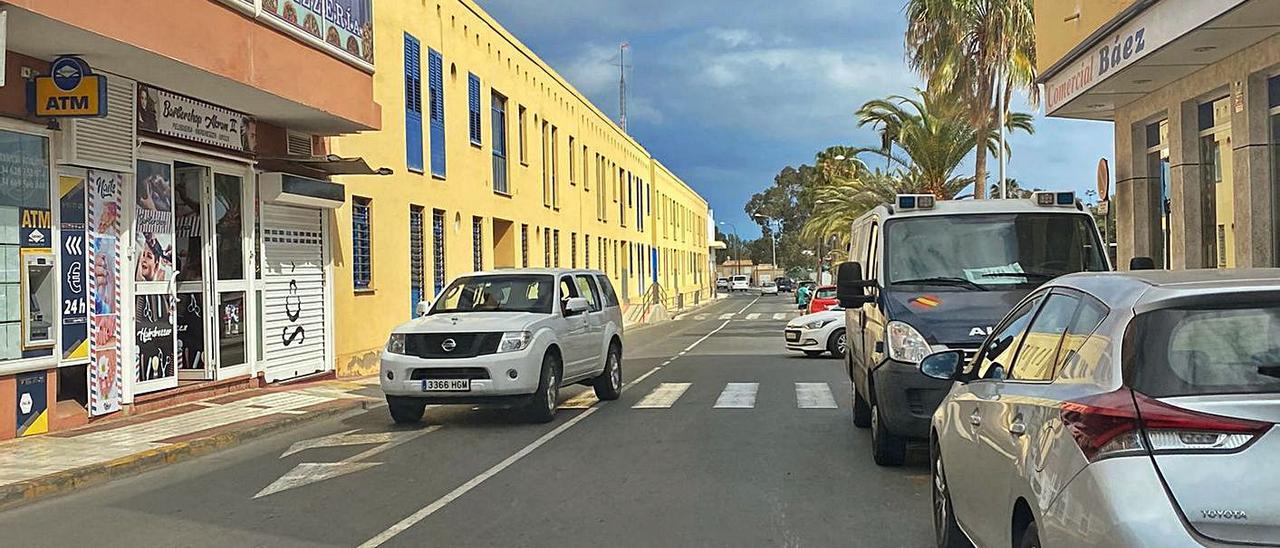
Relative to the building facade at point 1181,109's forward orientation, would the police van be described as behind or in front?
in front

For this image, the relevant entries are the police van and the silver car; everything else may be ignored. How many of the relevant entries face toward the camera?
1

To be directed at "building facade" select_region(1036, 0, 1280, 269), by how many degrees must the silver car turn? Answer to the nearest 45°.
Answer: approximately 45° to its right

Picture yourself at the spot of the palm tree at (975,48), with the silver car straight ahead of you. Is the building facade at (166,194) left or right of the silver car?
right

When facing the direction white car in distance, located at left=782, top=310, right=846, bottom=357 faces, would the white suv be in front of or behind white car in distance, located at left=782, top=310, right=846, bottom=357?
in front

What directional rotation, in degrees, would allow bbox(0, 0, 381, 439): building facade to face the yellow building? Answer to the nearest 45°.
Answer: approximately 90° to its left

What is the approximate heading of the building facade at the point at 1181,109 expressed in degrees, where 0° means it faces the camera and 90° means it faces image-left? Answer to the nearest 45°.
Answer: approximately 45°

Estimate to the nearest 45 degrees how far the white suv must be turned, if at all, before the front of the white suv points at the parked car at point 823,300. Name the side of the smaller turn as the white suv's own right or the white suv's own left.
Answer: approximately 180°

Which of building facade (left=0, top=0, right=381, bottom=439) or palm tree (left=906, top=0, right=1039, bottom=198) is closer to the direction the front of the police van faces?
the building facade

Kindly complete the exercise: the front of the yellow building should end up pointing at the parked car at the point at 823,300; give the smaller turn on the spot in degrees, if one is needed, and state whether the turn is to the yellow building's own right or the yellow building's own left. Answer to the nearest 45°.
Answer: approximately 45° to the yellow building's own left

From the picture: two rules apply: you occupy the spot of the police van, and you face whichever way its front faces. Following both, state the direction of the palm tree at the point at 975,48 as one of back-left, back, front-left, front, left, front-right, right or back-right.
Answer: back

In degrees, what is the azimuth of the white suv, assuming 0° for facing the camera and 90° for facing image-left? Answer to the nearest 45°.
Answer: approximately 45°

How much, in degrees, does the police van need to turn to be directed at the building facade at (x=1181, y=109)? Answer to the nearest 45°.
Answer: approximately 135° to its left
